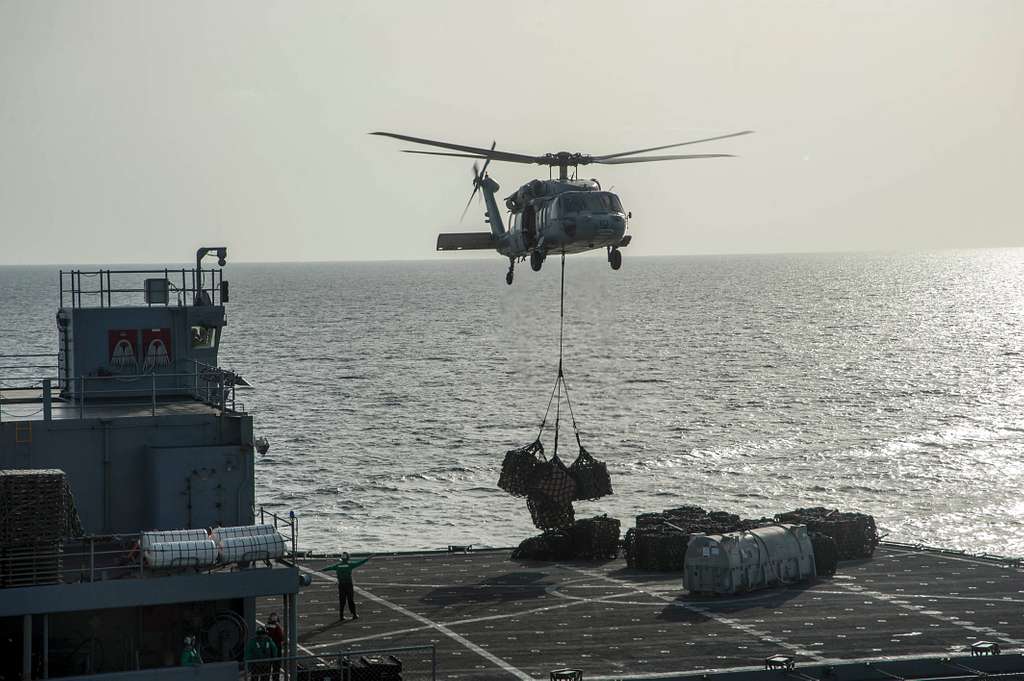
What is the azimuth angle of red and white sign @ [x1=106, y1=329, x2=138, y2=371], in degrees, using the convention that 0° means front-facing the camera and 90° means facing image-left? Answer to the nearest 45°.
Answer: approximately 0°

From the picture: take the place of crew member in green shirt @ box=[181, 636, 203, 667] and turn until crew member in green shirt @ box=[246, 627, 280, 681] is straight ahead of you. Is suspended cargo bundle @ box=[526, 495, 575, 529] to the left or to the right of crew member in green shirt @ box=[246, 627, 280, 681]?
left

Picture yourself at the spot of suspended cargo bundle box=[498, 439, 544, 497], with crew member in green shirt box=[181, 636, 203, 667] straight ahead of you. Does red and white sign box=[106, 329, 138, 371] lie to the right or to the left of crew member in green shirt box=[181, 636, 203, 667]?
right

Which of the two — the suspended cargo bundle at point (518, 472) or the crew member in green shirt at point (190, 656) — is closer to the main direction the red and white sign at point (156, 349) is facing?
the crew member in green shirt

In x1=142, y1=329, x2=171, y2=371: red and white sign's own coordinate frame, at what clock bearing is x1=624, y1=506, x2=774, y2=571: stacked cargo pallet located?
The stacked cargo pallet is roughly at 9 o'clock from the red and white sign.
